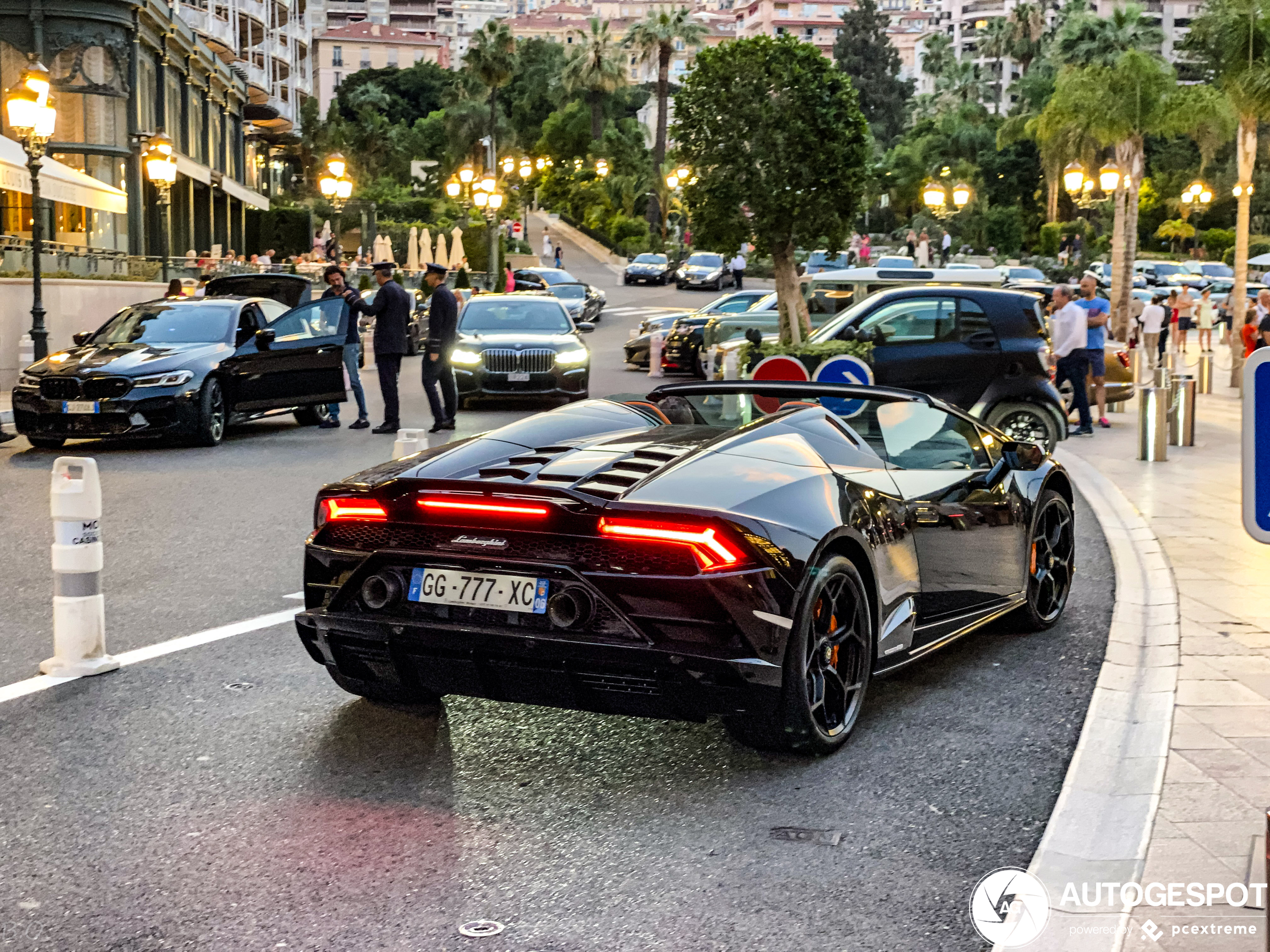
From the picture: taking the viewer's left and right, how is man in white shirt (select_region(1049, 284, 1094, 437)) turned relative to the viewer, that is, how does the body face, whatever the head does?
facing to the left of the viewer

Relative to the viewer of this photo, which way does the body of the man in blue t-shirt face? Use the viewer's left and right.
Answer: facing the viewer

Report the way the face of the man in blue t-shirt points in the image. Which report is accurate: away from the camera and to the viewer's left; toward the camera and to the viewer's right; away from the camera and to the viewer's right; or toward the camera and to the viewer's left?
toward the camera and to the viewer's left

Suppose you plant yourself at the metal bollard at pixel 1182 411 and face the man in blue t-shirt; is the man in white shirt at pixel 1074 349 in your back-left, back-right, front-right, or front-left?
front-left

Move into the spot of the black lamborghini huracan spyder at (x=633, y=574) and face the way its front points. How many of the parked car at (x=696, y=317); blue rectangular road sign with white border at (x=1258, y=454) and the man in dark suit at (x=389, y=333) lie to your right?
1

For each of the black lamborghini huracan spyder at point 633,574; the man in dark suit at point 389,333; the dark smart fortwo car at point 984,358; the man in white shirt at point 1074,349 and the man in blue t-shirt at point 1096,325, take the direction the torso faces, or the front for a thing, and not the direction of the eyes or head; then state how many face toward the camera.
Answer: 1

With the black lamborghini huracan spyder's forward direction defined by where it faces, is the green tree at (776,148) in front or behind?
in front

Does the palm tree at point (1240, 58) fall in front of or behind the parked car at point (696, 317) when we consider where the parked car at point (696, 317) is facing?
behind

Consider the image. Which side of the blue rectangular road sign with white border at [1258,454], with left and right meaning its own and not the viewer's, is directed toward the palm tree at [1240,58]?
back

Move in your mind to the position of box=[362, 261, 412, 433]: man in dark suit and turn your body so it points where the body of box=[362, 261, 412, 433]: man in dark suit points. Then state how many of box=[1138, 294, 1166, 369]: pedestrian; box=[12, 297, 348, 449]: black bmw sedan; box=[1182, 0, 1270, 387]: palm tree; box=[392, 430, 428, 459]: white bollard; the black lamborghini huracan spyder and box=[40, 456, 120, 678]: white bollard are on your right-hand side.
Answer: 2

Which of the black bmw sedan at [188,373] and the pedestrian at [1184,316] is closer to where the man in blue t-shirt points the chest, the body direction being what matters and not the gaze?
the black bmw sedan
